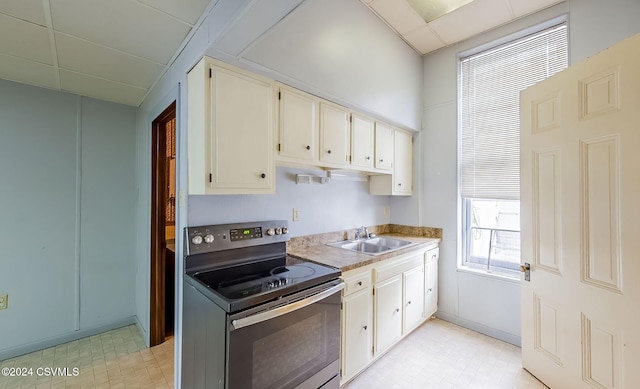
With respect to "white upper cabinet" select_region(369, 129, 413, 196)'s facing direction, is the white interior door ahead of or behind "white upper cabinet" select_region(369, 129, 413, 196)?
ahead

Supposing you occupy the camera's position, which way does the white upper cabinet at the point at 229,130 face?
facing the viewer and to the right of the viewer

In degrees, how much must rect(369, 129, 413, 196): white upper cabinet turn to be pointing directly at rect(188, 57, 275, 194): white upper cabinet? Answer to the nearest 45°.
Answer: approximately 90° to its right

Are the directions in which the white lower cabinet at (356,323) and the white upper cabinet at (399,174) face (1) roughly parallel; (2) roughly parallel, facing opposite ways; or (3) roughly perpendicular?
roughly parallel

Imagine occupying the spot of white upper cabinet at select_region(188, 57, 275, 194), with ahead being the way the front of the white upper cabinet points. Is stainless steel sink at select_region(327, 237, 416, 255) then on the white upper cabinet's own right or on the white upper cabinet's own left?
on the white upper cabinet's own left

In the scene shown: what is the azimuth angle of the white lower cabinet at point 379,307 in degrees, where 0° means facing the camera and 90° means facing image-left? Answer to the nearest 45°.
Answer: approximately 315°

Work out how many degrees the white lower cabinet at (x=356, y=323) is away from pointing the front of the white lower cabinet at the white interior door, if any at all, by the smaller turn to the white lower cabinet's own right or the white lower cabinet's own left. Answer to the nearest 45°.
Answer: approximately 45° to the white lower cabinet's own left

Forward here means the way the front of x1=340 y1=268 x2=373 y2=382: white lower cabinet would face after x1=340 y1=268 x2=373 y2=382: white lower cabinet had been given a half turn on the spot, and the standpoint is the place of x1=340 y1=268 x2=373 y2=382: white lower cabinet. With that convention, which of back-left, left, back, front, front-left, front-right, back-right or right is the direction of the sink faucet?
front-right

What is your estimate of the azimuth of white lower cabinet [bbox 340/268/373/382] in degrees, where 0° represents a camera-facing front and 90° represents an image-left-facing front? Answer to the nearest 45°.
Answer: approximately 315°

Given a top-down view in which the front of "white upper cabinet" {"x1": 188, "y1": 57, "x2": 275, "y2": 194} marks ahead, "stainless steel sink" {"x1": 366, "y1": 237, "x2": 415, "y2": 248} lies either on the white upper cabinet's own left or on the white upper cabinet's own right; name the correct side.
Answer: on the white upper cabinet's own left

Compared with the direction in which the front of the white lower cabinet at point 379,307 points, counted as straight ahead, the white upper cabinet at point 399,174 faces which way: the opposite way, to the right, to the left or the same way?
the same way

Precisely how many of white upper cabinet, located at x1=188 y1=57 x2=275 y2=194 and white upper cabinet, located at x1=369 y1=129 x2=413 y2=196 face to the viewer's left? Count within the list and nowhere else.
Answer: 0

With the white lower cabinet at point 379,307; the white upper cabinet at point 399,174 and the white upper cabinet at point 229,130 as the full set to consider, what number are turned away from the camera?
0
